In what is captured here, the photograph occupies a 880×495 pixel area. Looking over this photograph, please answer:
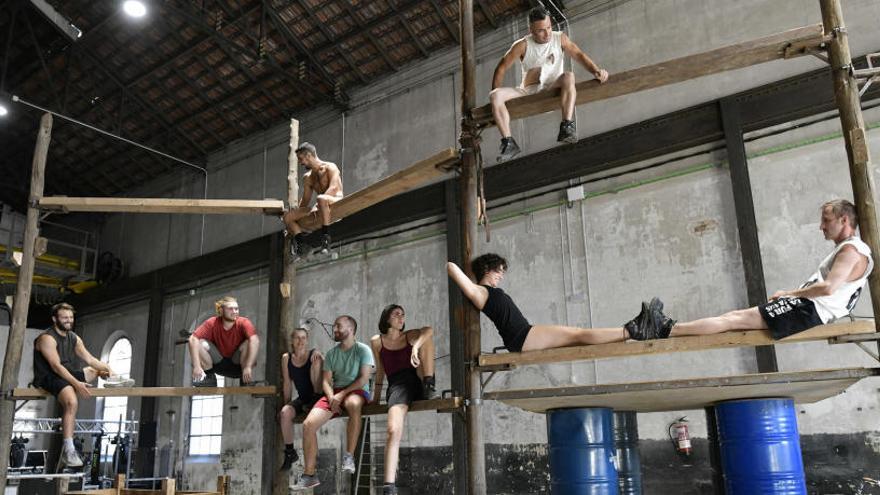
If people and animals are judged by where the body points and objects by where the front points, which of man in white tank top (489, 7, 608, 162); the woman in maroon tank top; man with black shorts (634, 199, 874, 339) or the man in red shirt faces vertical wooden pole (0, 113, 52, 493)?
the man with black shorts

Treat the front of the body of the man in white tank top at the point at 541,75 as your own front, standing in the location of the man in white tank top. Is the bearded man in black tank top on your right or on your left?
on your right

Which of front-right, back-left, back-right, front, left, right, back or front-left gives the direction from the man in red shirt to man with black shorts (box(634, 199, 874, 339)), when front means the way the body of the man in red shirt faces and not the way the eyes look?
front-left

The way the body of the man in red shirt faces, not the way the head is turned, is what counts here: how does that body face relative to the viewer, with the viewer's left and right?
facing the viewer

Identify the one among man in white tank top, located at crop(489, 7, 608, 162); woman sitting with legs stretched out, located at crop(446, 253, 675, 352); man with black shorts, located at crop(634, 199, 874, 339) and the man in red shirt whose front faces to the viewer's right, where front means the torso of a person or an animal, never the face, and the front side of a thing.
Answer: the woman sitting with legs stretched out

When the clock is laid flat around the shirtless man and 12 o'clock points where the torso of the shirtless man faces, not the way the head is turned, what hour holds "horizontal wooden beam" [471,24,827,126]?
The horizontal wooden beam is roughly at 9 o'clock from the shirtless man.

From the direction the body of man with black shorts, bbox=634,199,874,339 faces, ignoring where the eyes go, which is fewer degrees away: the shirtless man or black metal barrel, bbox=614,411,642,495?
the shirtless man

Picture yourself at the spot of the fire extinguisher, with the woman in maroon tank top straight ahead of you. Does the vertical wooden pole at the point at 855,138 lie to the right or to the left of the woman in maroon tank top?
left

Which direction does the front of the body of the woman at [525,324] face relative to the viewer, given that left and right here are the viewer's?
facing to the right of the viewer

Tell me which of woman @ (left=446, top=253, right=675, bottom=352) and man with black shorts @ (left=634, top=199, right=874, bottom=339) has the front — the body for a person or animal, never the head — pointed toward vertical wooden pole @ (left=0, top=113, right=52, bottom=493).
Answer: the man with black shorts

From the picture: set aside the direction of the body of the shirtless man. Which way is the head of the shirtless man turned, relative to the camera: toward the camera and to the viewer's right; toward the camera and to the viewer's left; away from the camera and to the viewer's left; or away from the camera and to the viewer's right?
toward the camera and to the viewer's left

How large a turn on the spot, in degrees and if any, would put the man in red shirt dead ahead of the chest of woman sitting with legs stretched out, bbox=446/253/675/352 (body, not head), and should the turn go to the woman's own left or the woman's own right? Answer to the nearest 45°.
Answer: approximately 135° to the woman's own left

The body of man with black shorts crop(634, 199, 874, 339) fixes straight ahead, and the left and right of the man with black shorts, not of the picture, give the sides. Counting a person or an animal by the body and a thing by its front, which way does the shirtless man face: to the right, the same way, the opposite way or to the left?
to the left

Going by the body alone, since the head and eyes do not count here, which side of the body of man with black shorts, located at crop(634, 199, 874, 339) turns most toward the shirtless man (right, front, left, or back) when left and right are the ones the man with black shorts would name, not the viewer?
front

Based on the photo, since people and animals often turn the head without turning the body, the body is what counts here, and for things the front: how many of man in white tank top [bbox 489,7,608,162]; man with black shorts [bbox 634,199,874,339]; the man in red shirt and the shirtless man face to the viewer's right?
0

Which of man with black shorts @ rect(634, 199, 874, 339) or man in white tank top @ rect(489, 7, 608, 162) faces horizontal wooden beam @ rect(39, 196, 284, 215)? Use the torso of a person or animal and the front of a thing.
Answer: the man with black shorts
